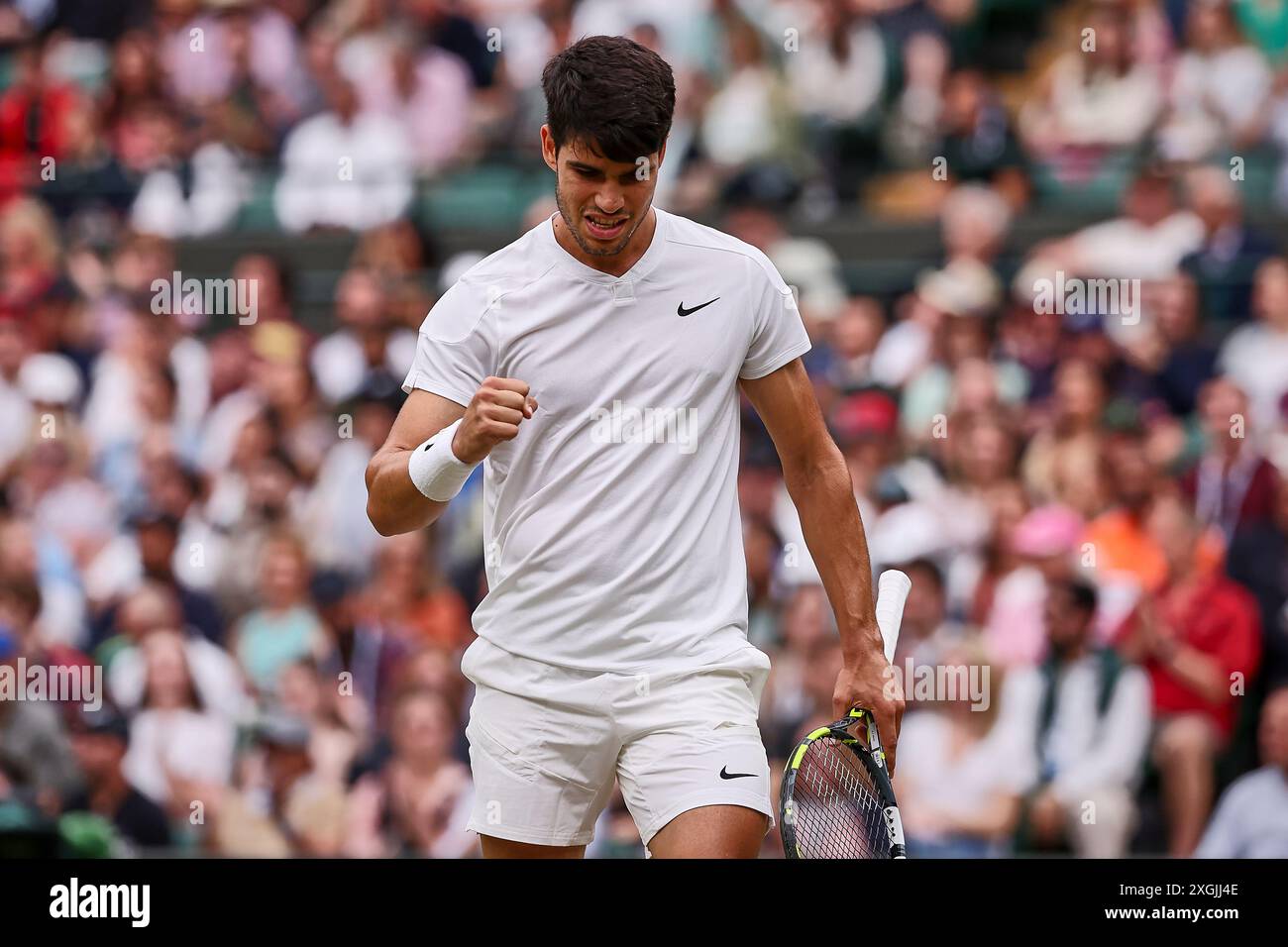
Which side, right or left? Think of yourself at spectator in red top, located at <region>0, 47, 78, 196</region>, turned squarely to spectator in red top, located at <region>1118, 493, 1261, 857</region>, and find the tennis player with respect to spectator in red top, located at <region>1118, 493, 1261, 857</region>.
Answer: right

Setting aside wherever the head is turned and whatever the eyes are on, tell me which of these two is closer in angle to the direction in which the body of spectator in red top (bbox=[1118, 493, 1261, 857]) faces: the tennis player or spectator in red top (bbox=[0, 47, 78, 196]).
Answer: the tennis player

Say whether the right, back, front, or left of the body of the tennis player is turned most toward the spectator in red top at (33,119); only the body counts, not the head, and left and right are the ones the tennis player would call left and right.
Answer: back

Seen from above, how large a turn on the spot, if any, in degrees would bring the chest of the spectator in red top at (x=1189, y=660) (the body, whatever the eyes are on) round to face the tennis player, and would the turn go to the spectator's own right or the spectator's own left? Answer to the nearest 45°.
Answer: approximately 45° to the spectator's own left

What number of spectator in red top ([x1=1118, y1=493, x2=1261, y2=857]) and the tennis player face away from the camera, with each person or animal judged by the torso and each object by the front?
0

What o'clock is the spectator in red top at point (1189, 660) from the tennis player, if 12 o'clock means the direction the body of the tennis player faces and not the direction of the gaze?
The spectator in red top is roughly at 7 o'clock from the tennis player.

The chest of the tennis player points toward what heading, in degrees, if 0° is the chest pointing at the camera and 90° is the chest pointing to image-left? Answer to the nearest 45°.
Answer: approximately 0°

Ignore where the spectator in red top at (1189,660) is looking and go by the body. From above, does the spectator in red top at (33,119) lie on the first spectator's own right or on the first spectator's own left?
on the first spectator's own right

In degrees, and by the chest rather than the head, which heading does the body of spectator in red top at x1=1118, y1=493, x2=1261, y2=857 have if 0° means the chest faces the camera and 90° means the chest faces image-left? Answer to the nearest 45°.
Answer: approximately 45°
